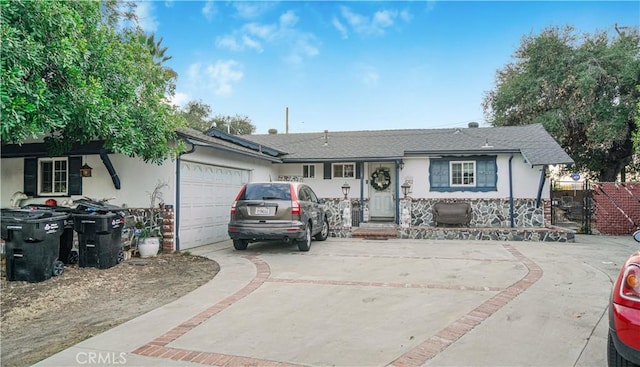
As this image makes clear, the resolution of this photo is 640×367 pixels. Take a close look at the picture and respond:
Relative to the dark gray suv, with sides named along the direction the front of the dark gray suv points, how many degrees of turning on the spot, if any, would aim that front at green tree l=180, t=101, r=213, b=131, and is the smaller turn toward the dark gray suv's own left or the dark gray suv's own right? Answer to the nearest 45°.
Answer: approximately 45° to the dark gray suv's own left

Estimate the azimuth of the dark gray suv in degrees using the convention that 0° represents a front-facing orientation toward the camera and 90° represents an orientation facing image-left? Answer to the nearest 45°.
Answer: approximately 225°

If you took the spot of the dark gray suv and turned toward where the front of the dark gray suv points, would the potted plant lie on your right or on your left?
on your left

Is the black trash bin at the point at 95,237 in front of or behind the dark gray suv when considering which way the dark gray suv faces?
behind

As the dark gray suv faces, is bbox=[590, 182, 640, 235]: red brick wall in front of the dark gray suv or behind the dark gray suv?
in front

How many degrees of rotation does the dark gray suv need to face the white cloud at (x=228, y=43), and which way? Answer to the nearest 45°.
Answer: approximately 45° to its left

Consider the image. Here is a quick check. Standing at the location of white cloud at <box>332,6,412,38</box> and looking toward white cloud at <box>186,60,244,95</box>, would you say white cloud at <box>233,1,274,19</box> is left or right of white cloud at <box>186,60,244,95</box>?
left

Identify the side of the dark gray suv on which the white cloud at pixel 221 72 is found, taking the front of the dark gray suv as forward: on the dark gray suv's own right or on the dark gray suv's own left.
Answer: on the dark gray suv's own left

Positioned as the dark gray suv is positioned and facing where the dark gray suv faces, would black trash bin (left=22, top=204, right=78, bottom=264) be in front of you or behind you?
behind
